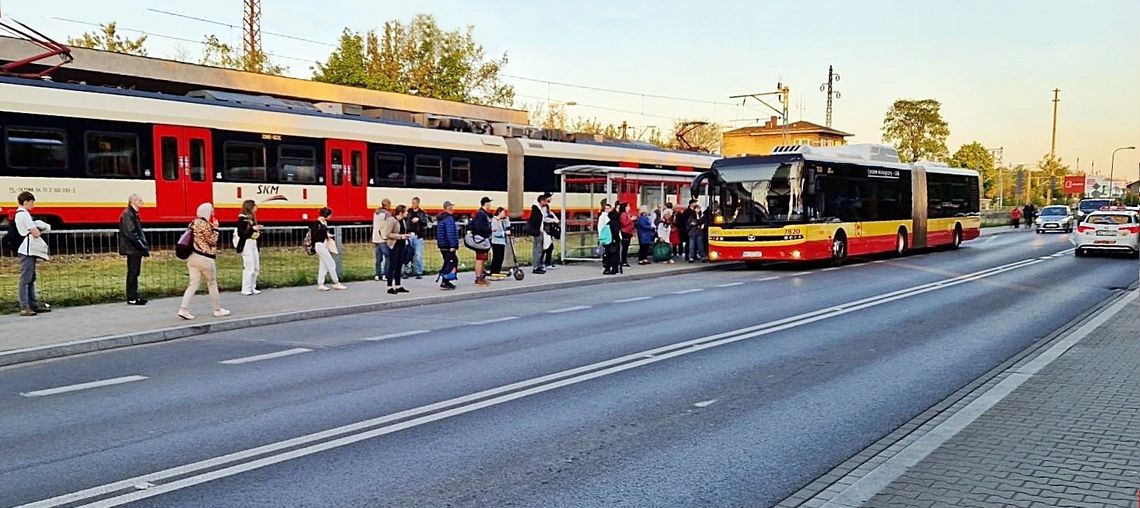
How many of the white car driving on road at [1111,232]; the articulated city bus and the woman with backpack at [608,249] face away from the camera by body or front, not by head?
1

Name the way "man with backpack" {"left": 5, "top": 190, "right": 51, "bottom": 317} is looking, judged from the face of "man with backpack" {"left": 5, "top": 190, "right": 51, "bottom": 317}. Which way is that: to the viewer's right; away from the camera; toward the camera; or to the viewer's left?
to the viewer's right

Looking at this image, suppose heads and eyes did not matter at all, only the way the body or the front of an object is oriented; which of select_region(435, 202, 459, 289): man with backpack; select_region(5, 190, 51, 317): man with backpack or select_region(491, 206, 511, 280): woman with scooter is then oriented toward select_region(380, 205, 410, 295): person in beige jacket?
select_region(5, 190, 51, 317): man with backpack

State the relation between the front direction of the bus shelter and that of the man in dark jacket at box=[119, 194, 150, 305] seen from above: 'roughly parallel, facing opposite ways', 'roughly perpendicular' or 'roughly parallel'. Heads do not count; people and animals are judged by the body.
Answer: roughly perpendicular

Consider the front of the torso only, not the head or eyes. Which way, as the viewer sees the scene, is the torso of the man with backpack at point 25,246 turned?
to the viewer's right

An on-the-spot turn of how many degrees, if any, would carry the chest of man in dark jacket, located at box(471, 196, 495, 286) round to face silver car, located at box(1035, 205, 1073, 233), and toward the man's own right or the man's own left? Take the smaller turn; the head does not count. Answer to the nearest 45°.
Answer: approximately 45° to the man's own left

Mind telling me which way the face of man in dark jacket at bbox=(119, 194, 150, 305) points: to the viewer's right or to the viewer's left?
to the viewer's right

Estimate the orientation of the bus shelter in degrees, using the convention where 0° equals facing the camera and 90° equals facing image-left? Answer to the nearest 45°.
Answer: approximately 315°

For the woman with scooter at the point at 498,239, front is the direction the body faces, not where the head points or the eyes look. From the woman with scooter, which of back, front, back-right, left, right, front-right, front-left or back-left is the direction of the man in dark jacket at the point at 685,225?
front-left

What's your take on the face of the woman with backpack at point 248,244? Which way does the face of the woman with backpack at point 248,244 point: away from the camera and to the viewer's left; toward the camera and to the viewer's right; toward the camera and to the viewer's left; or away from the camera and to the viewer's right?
away from the camera and to the viewer's right

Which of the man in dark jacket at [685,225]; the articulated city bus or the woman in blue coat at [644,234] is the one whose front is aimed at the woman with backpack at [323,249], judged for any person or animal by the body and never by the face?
the articulated city bus
